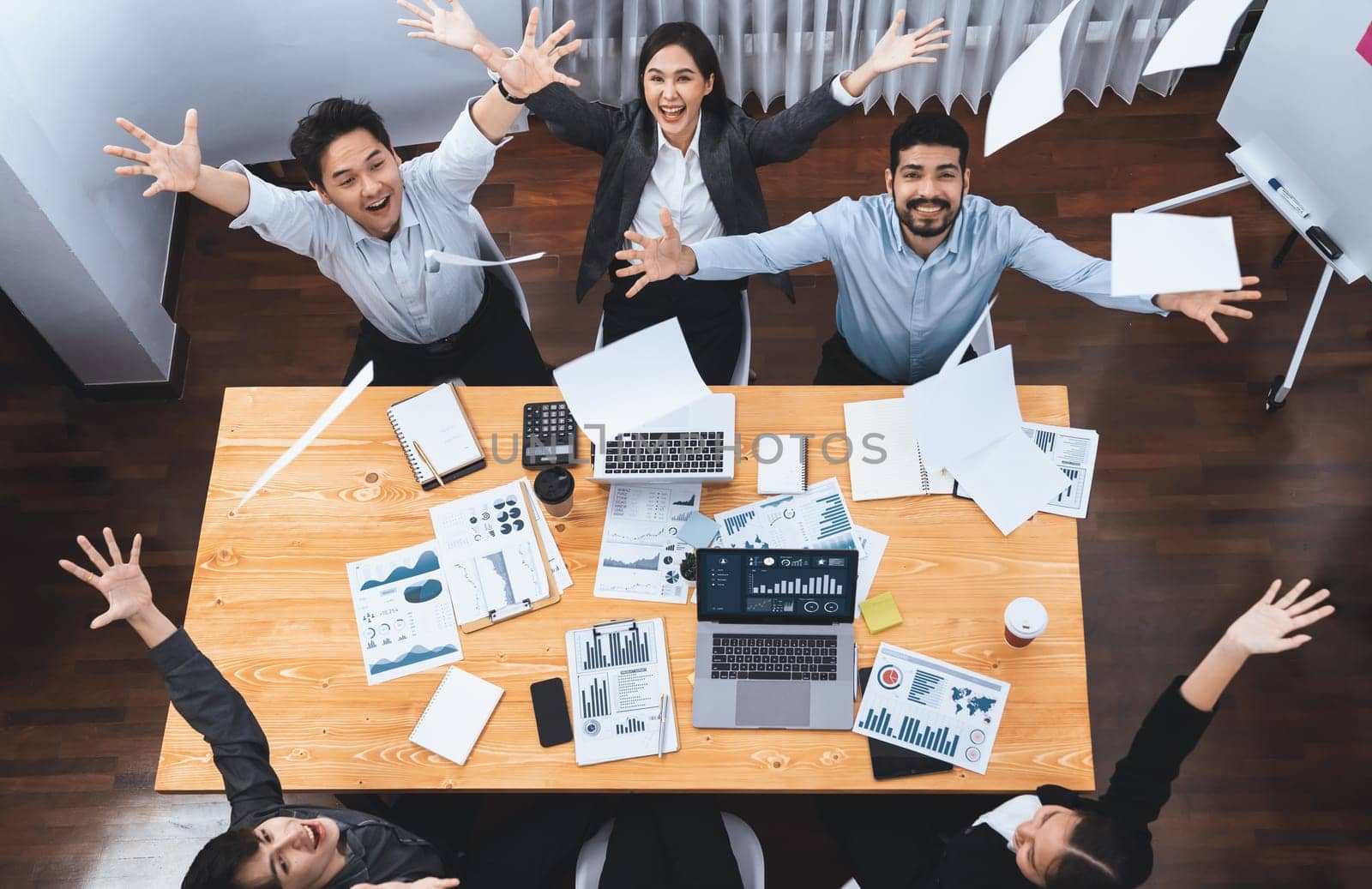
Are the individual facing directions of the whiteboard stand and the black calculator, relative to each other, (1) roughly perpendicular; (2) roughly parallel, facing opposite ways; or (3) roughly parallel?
roughly perpendicular

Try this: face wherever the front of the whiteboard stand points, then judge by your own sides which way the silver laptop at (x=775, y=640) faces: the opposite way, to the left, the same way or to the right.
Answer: to the left

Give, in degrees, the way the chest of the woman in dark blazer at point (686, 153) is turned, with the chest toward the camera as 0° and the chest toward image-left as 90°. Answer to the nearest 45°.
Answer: approximately 0°

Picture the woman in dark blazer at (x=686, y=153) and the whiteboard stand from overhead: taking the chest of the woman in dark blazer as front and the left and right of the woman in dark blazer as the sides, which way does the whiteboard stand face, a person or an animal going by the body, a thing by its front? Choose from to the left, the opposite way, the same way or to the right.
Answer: to the right

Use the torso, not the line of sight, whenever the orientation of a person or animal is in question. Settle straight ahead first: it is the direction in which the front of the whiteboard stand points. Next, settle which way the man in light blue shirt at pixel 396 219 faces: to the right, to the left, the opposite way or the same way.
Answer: to the left

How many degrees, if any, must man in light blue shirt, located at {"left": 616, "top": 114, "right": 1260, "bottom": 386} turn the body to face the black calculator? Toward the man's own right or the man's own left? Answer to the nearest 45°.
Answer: approximately 45° to the man's own right

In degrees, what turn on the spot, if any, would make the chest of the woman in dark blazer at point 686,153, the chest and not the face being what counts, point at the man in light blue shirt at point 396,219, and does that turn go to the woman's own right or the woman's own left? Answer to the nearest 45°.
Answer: approximately 45° to the woman's own right

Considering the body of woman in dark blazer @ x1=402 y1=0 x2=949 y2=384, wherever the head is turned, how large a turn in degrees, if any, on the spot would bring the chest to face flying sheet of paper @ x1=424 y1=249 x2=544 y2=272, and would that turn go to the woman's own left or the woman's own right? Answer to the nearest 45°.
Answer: approximately 45° to the woman's own right

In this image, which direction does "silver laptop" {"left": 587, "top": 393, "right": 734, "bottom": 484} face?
away from the camera

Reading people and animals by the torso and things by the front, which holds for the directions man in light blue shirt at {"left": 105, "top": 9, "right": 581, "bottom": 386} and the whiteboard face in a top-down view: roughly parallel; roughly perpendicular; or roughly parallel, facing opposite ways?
roughly perpendicular
